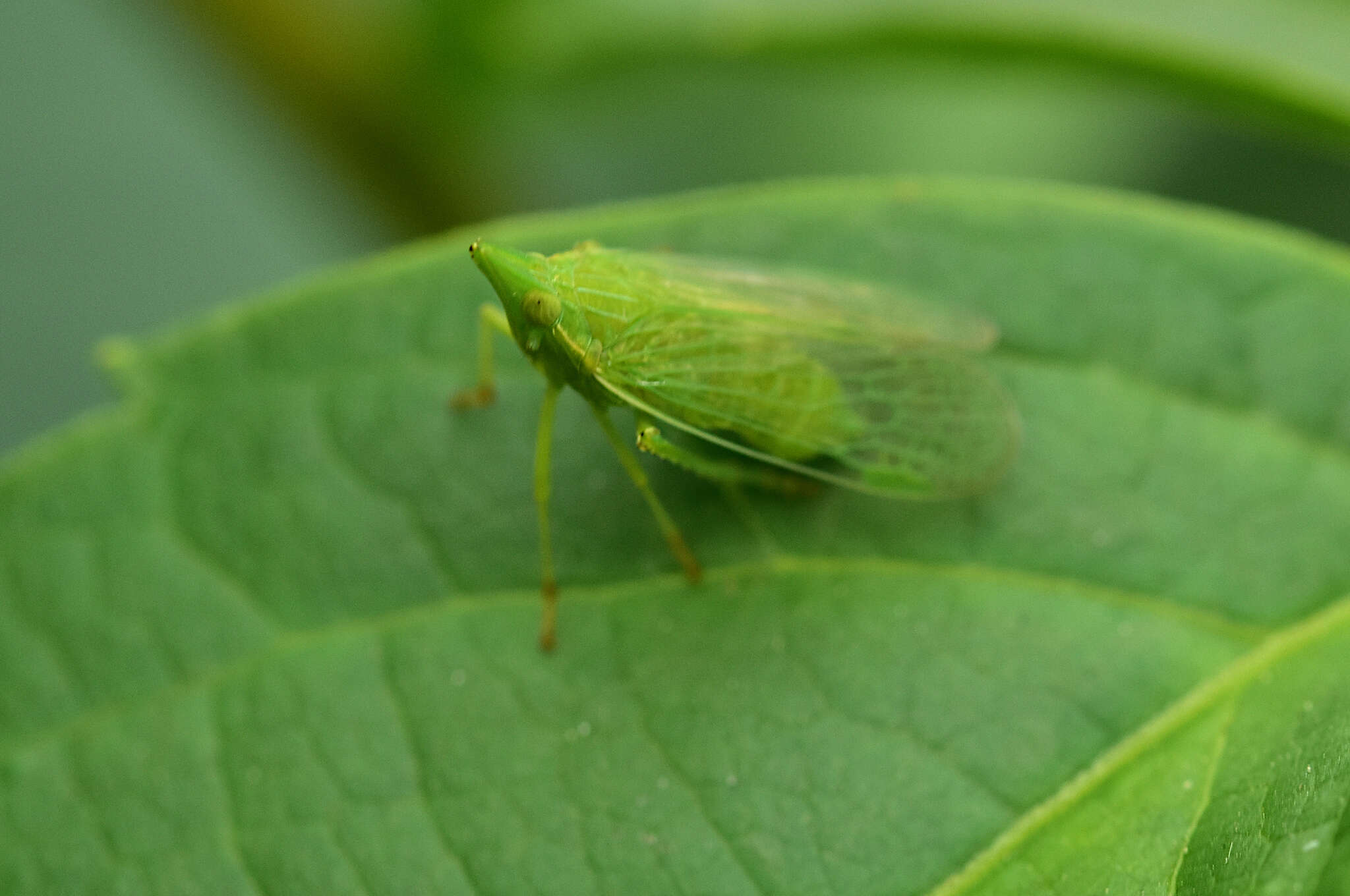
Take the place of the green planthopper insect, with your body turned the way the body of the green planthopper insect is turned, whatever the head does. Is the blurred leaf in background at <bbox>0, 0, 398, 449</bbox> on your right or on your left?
on your right

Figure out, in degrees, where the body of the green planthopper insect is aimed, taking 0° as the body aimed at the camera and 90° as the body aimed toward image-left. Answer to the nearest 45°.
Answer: approximately 90°

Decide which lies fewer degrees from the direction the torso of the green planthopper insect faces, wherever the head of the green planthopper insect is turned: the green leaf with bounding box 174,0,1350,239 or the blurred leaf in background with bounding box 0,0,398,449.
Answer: the blurred leaf in background

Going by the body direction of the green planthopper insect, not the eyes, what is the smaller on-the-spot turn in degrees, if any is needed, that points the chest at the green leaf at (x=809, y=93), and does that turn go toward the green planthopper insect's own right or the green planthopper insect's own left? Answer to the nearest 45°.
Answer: approximately 90° to the green planthopper insect's own right
